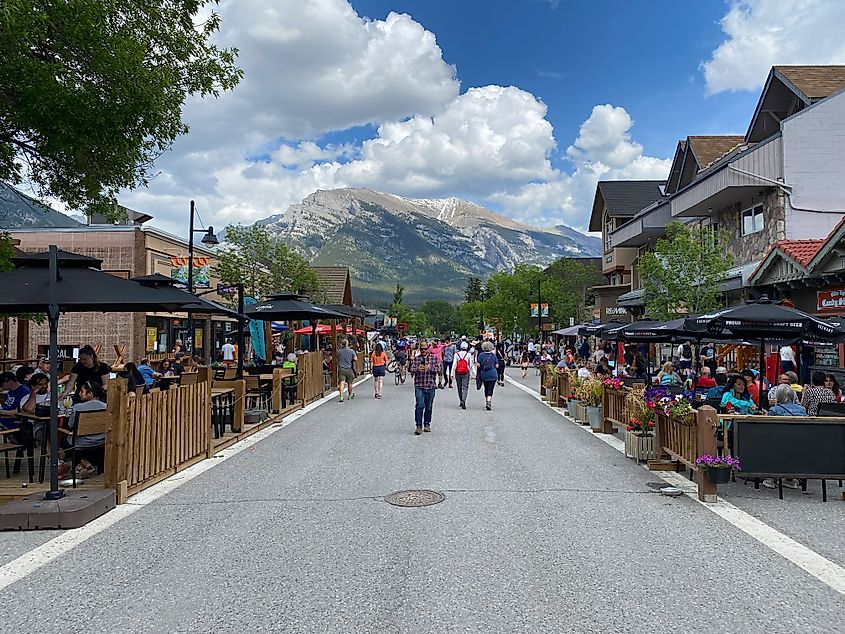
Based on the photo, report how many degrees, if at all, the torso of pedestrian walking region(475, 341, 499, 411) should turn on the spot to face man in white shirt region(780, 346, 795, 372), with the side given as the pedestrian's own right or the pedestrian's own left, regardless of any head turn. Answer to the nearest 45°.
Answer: approximately 90° to the pedestrian's own right

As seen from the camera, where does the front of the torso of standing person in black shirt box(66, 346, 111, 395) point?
toward the camera

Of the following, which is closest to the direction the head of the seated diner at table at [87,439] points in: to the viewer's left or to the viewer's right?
to the viewer's left

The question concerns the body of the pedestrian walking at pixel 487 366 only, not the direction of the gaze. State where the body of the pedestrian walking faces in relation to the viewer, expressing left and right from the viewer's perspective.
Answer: facing away from the viewer

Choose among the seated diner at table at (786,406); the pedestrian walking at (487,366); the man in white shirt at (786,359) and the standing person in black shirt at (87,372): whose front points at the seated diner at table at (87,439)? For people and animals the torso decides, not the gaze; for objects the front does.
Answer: the standing person in black shirt at (87,372)

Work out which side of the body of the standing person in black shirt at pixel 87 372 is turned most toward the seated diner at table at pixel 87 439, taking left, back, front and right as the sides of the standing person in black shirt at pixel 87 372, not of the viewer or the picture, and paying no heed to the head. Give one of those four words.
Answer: front
